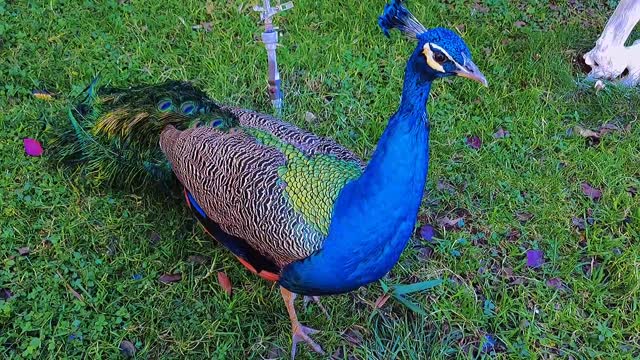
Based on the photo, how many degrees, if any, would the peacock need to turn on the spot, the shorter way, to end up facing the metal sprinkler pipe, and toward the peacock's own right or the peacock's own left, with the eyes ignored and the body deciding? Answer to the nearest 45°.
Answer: approximately 135° to the peacock's own left

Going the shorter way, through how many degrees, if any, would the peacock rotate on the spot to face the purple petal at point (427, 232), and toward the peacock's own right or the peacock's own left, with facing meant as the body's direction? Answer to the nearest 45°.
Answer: approximately 90° to the peacock's own left

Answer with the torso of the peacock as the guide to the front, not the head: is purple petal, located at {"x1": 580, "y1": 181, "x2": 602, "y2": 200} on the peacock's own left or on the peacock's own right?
on the peacock's own left

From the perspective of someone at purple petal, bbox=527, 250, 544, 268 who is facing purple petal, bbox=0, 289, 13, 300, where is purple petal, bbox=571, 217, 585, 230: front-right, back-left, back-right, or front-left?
back-right

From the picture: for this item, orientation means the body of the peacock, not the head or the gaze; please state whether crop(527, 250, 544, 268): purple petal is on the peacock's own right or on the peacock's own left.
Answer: on the peacock's own left

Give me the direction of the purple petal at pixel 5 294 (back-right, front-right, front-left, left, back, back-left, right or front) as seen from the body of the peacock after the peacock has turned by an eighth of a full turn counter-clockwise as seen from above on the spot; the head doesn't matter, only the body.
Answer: back

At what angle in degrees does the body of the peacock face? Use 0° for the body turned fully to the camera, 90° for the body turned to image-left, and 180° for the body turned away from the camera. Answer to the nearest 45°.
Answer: approximately 315°

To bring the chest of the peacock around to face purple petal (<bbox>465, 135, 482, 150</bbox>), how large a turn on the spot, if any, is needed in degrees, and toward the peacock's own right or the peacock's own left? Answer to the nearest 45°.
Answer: approximately 90° to the peacock's own left

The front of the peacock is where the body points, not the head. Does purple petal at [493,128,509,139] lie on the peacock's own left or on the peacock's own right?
on the peacock's own left
